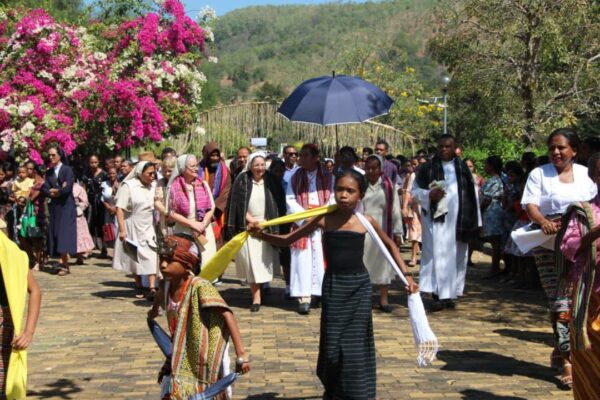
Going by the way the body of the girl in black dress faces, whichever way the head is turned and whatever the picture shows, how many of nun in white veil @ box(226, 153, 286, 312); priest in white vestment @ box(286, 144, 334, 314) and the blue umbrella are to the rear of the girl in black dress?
3

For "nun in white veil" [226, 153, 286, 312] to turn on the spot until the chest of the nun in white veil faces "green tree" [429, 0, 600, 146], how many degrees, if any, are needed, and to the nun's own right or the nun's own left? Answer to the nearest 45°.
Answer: approximately 135° to the nun's own left

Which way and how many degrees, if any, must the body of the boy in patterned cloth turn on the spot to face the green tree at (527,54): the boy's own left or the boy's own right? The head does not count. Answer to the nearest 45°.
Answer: approximately 180°

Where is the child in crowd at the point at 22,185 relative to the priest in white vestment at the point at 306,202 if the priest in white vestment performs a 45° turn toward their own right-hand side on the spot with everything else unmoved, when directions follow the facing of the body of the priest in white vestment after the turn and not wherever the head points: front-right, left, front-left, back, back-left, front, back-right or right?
right

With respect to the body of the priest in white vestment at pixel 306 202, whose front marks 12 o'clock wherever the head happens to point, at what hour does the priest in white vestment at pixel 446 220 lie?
the priest in white vestment at pixel 446 220 is roughly at 9 o'clock from the priest in white vestment at pixel 306 202.

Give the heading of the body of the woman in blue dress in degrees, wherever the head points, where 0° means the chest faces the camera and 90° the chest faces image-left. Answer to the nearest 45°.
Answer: approximately 45°

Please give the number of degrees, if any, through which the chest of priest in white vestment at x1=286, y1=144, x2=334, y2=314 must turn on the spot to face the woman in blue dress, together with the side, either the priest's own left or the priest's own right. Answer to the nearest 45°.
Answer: approximately 135° to the priest's own right

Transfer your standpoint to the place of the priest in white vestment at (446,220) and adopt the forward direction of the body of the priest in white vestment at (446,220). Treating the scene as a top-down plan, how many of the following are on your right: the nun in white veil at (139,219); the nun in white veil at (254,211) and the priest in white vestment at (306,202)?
3

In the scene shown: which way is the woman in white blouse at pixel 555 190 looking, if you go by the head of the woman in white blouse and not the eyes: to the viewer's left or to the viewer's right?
to the viewer's left

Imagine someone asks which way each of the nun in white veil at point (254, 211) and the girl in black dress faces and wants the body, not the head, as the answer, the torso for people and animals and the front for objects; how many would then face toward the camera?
2

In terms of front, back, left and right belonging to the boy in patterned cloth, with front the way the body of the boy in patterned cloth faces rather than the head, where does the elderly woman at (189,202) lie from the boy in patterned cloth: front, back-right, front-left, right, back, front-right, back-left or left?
back-right

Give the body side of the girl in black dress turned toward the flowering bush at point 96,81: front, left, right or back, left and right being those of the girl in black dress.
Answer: back

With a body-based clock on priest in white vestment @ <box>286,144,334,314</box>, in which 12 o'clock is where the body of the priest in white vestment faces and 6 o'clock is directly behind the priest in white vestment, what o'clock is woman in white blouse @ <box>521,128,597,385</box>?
The woman in white blouse is roughly at 11 o'clock from the priest in white vestment.
